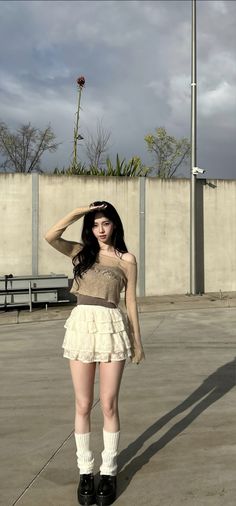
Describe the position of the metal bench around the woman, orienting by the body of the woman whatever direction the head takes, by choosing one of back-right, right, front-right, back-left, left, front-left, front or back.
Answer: back

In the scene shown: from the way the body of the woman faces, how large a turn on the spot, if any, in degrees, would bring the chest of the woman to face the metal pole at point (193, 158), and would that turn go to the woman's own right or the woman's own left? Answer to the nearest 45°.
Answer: approximately 180°

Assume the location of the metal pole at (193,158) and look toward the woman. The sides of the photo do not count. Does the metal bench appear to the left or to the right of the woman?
right

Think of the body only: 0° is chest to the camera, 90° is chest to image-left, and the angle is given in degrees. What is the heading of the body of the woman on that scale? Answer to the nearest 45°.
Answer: approximately 0°

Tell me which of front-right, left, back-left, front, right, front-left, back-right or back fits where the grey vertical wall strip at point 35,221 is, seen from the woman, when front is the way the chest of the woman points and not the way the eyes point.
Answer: back
